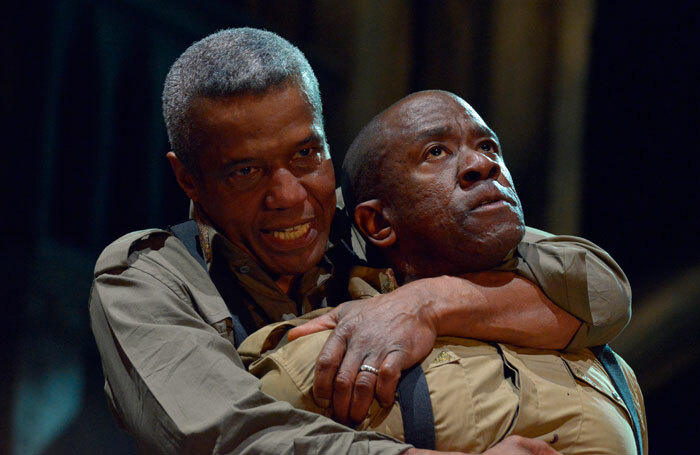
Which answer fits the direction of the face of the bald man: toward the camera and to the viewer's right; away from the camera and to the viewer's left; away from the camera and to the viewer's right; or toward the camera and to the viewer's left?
toward the camera and to the viewer's right

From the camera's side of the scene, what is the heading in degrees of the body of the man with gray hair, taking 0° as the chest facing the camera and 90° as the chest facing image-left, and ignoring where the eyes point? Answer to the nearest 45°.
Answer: approximately 315°

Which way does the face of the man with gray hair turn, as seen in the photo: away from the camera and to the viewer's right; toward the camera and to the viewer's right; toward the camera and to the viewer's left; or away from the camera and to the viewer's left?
toward the camera and to the viewer's right

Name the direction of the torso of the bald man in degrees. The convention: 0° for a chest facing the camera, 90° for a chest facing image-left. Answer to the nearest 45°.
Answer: approximately 315°

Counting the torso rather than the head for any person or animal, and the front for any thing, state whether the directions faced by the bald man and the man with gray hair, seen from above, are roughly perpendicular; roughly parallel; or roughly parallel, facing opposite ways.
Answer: roughly parallel
